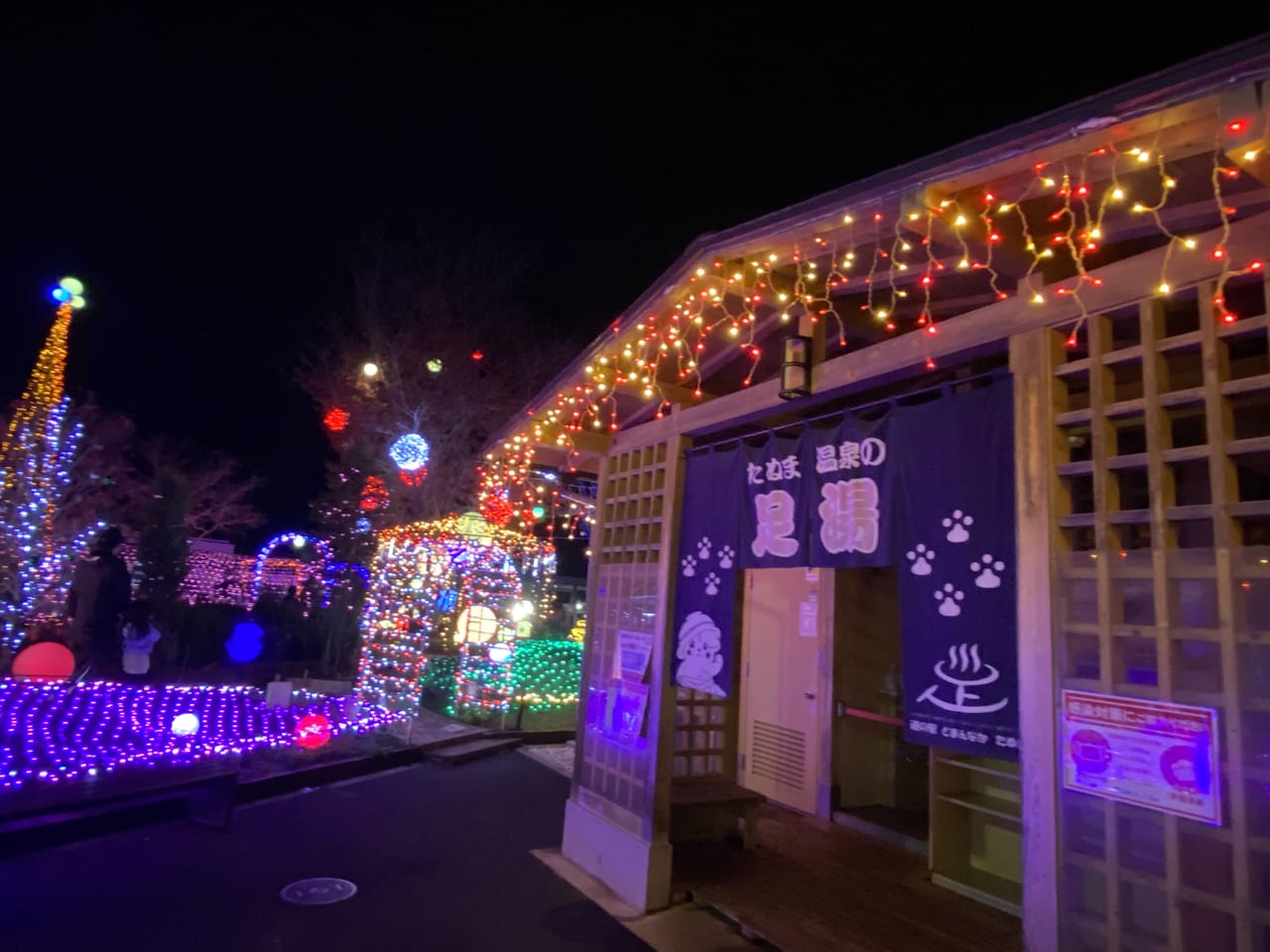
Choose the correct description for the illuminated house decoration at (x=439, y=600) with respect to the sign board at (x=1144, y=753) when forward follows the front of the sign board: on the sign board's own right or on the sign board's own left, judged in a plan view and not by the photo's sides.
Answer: on the sign board's own right

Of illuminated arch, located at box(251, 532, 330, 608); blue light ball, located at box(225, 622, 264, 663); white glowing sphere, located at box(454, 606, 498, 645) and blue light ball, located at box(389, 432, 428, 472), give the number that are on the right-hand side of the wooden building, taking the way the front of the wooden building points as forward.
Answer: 4

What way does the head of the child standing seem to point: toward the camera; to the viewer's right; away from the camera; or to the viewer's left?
away from the camera

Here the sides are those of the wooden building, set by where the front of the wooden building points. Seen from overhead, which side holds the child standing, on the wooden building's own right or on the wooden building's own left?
on the wooden building's own right

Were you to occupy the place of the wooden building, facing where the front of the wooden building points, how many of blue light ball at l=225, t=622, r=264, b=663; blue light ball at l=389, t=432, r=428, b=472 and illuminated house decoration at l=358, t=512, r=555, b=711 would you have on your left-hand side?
0

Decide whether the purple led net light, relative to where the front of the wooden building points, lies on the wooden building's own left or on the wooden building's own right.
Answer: on the wooden building's own right

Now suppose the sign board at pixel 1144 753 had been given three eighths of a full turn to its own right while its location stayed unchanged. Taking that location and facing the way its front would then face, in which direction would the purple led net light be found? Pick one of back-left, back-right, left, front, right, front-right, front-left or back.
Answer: left

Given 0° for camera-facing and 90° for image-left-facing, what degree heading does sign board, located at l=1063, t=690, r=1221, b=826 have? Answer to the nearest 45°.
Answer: approximately 45°

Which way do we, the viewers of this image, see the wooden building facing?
facing the viewer and to the left of the viewer

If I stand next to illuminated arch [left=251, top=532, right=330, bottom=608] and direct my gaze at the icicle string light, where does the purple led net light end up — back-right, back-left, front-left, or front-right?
front-right

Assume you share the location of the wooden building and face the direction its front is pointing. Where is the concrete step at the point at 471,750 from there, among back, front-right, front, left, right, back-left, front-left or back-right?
right

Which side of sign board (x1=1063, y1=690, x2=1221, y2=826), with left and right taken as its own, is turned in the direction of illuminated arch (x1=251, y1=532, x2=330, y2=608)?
right
